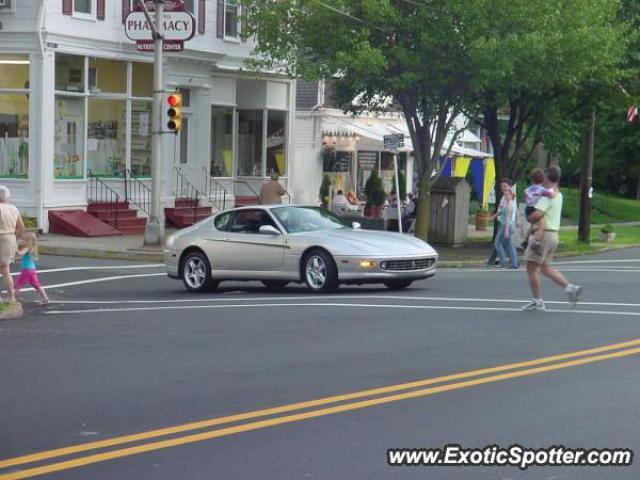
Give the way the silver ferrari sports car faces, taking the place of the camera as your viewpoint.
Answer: facing the viewer and to the right of the viewer

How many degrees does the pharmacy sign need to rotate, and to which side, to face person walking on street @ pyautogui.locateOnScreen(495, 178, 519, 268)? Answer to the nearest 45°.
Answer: approximately 45° to its left

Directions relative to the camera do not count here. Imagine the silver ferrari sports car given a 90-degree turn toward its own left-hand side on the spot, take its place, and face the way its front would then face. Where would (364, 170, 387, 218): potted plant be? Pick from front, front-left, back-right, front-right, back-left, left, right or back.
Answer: front-left

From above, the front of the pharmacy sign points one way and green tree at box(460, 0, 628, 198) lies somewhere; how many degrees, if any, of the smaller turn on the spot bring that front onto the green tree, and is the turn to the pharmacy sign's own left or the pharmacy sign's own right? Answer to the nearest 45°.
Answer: approximately 90° to the pharmacy sign's own left

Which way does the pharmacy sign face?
toward the camera

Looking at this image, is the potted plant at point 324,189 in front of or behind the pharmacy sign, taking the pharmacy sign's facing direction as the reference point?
behind
